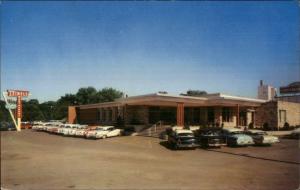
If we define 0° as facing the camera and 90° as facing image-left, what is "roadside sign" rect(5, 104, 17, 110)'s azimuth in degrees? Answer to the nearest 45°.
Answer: approximately 0°

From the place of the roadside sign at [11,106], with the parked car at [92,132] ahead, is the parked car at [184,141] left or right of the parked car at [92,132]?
right

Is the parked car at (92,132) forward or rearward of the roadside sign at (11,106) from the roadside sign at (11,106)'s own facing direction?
forward

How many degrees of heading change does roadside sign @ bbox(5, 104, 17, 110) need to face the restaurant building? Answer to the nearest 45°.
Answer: approximately 135° to its left
